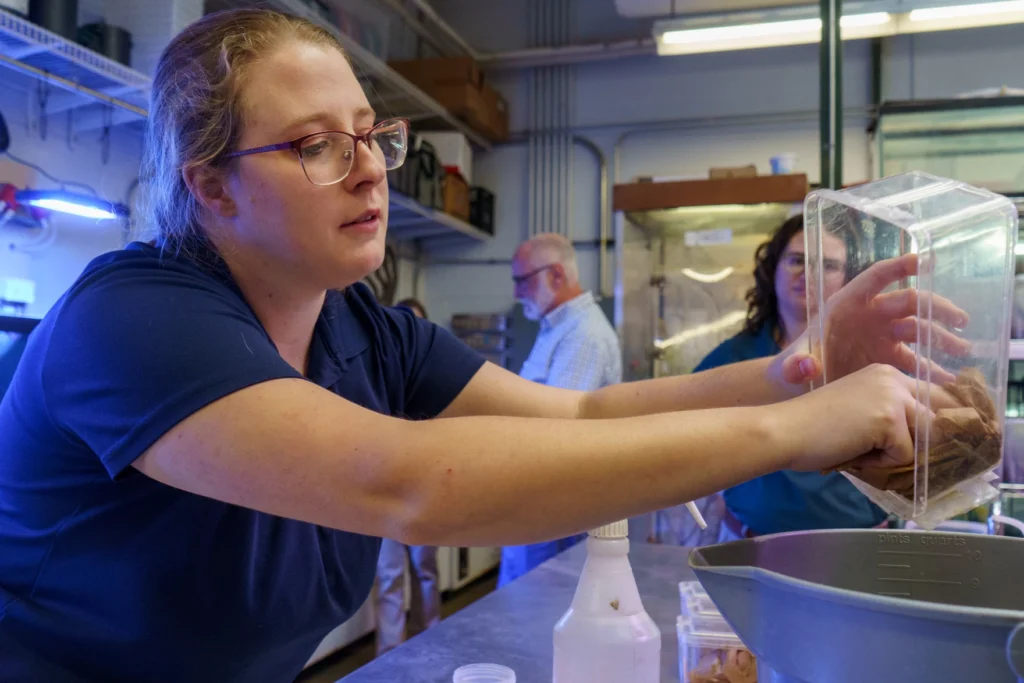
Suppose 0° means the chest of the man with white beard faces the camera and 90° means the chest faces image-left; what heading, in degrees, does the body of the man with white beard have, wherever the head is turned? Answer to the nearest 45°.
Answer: approximately 90°

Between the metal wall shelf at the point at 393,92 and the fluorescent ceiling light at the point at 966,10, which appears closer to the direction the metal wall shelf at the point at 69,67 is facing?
the fluorescent ceiling light

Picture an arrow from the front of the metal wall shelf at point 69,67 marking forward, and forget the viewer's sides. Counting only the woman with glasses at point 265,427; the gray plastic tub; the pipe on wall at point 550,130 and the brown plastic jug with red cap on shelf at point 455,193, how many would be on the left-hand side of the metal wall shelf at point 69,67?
2

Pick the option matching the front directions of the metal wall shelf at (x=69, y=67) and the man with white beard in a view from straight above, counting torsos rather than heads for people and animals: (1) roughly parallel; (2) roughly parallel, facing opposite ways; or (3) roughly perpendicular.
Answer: roughly parallel, facing opposite ways

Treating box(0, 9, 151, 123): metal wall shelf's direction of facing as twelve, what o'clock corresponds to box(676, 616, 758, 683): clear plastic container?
The clear plastic container is roughly at 1 o'clock from the metal wall shelf.

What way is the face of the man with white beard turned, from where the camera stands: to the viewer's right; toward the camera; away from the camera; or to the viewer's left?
to the viewer's left

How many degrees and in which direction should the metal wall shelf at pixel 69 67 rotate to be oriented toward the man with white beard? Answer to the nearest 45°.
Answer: approximately 45° to its left

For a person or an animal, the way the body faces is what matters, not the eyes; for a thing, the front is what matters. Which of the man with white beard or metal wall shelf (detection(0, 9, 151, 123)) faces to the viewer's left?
the man with white beard

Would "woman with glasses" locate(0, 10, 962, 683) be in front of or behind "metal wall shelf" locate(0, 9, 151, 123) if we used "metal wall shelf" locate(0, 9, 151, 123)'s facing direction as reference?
in front

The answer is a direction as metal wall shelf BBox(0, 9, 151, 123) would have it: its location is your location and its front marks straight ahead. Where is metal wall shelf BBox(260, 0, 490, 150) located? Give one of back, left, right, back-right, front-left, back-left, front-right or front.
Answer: left

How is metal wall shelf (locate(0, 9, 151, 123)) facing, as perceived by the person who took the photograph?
facing the viewer and to the right of the viewer

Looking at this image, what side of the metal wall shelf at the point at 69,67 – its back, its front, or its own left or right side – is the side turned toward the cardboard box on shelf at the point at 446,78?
left

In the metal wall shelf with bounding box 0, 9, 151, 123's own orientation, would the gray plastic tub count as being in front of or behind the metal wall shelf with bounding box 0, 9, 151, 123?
in front
